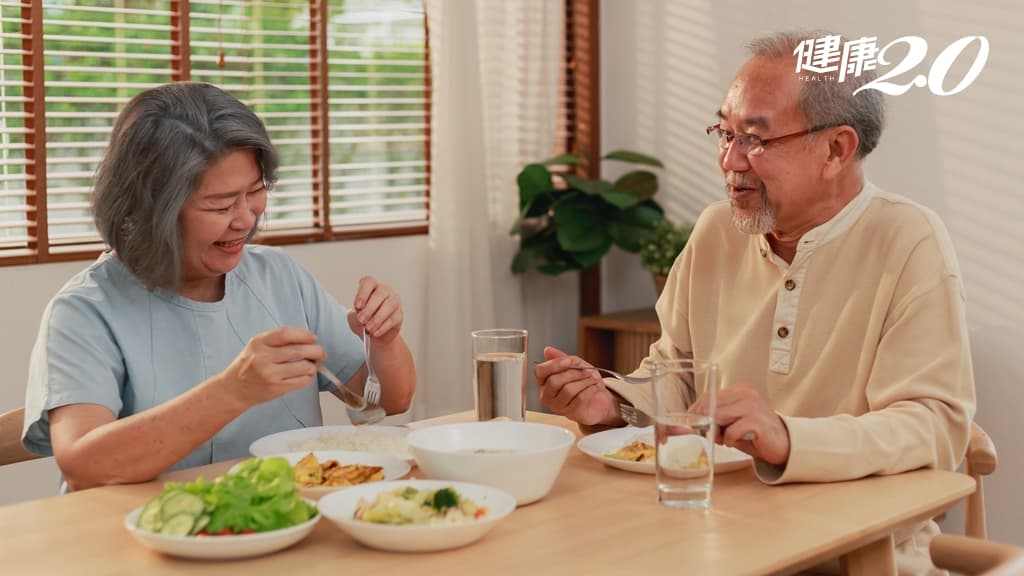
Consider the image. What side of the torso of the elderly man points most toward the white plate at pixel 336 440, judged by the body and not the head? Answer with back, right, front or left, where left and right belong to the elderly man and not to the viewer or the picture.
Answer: front

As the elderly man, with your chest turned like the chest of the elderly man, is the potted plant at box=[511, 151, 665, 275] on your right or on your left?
on your right

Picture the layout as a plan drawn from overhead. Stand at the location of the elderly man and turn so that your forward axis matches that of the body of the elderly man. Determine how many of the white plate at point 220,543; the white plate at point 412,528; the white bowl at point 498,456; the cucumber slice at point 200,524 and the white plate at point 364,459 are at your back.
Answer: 0

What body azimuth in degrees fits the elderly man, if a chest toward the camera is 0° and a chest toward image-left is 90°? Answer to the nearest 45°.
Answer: approximately 45°

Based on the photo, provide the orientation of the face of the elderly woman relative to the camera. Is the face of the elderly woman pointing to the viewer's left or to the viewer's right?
to the viewer's right

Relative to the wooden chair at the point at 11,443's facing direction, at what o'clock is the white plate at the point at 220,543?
The white plate is roughly at 1 o'clock from the wooden chair.

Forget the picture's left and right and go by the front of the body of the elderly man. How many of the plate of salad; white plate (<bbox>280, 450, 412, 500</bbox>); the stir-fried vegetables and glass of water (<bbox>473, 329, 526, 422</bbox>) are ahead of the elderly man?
4

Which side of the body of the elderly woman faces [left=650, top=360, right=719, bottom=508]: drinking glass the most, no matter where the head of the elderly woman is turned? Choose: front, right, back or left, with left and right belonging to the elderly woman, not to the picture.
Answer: front

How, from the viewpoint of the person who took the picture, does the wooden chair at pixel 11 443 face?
facing the viewer and to the right of the viewer

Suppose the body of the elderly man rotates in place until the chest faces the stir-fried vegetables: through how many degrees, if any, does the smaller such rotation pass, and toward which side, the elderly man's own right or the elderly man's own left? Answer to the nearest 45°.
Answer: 0° — they already face it

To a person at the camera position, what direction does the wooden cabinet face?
facing the viewer and to the left of the viewer

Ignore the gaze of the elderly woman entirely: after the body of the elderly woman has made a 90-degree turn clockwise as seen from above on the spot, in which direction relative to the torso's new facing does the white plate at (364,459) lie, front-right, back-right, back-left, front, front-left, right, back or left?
left

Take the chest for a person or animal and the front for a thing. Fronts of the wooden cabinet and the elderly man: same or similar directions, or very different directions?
same or similar directions

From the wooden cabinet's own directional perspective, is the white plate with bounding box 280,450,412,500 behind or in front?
in front

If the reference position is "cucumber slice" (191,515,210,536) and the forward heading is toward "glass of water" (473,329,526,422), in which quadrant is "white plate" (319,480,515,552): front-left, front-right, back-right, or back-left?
front-right

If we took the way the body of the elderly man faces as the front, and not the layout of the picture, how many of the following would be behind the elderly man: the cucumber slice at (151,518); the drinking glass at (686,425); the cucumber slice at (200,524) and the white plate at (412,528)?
0

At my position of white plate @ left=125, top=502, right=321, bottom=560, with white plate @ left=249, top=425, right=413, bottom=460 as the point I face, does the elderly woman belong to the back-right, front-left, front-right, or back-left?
front-left

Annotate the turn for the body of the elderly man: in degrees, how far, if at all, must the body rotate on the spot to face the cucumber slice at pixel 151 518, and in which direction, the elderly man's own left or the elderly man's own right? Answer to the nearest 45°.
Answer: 0° — they already face it

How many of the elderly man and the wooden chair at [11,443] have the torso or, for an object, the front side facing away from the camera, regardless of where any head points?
0

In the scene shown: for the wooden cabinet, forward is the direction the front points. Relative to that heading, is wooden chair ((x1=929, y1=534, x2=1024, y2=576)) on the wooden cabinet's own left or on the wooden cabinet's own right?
on the wooden cabinet's own left
